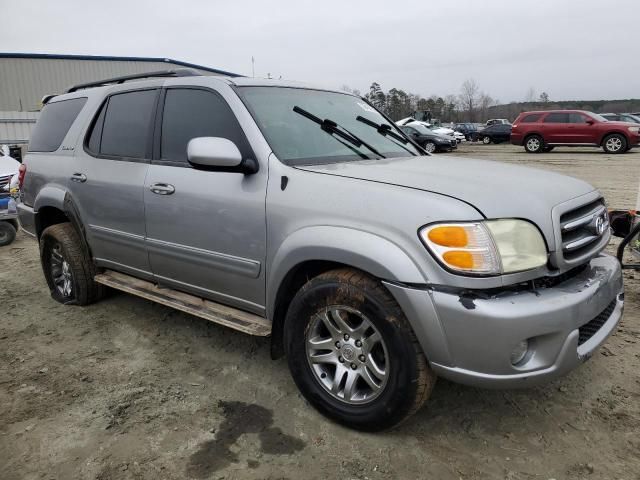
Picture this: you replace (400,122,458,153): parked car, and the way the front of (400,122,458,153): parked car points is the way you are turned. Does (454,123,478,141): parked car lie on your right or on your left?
on your left

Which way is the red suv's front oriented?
to the viewer's right

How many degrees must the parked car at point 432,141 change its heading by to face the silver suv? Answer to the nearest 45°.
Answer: approximately 45° to its right

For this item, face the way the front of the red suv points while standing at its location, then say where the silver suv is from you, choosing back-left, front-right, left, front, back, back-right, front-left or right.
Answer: right

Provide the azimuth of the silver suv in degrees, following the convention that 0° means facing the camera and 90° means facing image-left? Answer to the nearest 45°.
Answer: approximately 315°

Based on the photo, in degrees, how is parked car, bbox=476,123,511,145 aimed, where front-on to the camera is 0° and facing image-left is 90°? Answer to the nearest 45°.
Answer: approximately 45°

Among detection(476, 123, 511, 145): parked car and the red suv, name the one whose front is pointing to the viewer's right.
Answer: the red suv

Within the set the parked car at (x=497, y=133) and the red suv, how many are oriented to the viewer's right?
1

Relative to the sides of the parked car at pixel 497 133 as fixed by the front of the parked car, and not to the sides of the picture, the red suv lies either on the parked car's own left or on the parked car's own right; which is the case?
on the parked car's own left
